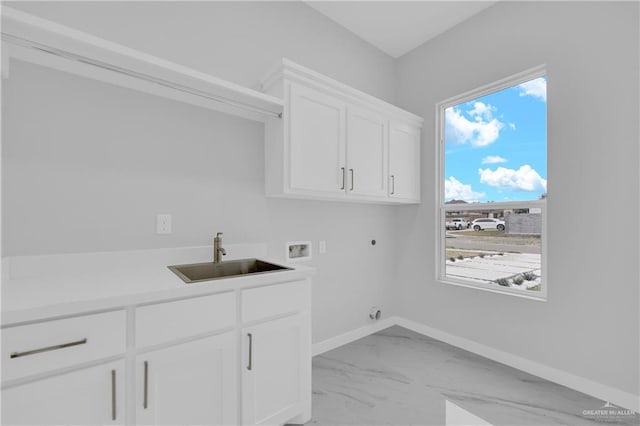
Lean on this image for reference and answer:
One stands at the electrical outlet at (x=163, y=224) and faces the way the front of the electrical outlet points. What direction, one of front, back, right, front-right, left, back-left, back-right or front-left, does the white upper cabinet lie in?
left

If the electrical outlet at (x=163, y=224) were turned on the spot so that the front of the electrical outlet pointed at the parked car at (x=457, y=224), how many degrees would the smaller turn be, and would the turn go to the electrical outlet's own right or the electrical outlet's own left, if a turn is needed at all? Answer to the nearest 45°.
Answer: approximately 90° to the electrical outlet's own left

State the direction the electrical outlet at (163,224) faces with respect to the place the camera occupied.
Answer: facing the viewer

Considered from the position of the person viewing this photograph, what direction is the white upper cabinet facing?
facing the viewer and to the right of the viewer

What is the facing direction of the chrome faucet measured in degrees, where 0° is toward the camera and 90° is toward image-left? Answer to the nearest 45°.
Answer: approximately 315°

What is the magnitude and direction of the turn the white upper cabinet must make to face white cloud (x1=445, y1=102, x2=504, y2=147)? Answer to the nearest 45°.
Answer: approximately 90° to its left
